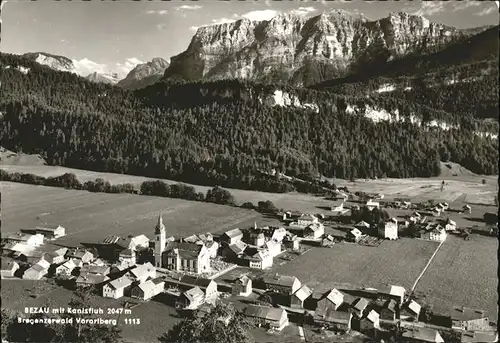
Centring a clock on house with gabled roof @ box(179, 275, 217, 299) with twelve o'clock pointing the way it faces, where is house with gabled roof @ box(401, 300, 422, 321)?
house with gabled roof @ box(401, 300, 422, 321) is roughly at 11 o'clock from house with gabled roof @ box(179, 275, 217, 299).

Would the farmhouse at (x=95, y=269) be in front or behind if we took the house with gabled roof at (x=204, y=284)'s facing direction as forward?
behind

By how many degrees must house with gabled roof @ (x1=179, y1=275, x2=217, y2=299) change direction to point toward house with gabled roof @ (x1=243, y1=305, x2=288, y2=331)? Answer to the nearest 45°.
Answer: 0° — it already faces it

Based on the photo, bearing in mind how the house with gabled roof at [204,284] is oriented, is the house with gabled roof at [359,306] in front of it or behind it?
in front

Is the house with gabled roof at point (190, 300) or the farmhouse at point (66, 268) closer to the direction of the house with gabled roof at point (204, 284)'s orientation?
the house with gabled roof

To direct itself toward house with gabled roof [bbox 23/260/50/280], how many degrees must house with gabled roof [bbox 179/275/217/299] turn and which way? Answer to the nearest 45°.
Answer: approximately 135° to its right

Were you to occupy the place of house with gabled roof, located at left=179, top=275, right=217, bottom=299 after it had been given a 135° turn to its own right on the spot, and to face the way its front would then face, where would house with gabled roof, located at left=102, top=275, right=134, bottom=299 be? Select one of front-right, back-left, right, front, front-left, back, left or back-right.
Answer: front

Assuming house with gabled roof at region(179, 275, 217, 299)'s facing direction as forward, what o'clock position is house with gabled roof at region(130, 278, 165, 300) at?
house with gabled roof at region(130, 278, 165, 300) is roughly at 4 o'clock from house with gabled roof at region(179, 275, 217, 299).

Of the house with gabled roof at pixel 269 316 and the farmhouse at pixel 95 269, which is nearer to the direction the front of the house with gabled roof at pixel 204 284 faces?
the house with gabled roof

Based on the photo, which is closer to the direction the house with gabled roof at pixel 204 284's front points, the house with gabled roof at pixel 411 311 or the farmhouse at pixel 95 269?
the house with gabled roof

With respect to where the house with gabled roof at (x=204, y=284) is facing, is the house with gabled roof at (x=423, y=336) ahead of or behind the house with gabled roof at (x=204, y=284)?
ahead

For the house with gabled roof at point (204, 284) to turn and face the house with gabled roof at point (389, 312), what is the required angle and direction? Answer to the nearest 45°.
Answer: approximately 45° to its left

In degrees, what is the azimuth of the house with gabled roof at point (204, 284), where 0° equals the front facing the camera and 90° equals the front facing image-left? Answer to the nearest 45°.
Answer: approximately 315°
